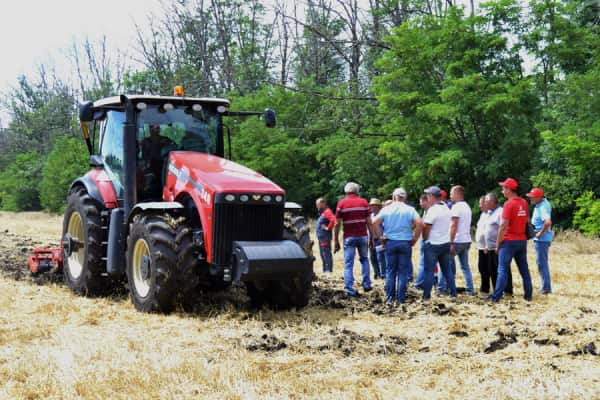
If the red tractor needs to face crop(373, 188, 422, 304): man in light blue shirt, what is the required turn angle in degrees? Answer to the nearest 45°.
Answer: approximately 45° to its left

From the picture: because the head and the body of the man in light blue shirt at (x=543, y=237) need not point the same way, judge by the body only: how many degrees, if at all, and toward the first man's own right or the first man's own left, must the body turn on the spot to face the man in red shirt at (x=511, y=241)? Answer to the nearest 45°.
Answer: approximately 45° to the first man's own left

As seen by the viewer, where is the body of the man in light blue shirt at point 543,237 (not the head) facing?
to the viewer's left

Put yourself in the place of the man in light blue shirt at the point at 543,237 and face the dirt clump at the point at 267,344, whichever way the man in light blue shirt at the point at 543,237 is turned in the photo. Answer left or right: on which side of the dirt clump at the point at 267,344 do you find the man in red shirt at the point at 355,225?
right

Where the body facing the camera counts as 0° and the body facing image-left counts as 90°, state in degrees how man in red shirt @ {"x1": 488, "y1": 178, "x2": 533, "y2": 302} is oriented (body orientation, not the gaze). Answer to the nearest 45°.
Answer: approximately 135°

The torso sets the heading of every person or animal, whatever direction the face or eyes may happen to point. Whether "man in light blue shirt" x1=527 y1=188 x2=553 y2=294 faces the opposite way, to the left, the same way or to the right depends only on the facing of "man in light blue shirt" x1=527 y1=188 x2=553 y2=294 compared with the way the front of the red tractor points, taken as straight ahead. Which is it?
the opposite way

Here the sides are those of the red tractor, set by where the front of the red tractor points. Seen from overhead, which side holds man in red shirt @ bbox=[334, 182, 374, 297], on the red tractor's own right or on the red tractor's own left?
on the red tractor's own left

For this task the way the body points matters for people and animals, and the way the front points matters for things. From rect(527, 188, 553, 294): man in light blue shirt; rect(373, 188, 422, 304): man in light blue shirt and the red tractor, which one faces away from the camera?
rect(373, 188, 422, 304): man in light blue shirt

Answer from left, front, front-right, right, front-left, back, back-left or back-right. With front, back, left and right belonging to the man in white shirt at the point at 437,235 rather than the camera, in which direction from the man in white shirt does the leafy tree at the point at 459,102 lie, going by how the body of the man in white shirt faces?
front-right

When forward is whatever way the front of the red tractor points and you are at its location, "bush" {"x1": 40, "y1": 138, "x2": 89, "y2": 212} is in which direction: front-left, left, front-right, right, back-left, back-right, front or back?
back-left

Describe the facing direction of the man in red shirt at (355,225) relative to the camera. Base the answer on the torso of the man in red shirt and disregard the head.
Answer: away from the camera

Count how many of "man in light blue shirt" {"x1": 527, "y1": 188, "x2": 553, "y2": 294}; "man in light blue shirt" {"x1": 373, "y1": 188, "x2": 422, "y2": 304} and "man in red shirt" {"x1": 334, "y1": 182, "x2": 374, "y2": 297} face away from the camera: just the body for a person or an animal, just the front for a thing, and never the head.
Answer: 2

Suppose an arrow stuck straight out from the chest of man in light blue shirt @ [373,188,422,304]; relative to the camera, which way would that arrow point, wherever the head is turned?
away from the camera

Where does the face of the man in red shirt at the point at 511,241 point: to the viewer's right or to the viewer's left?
to the viewer's left

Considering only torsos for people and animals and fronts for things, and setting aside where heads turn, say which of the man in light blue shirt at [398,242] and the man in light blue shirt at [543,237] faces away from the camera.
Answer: the man in light blue shirt at [398,242]

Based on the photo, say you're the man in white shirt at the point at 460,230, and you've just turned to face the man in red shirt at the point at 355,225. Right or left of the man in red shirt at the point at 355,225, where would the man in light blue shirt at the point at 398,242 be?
left

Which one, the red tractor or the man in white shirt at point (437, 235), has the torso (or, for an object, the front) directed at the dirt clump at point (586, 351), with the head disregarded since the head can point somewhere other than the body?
the red tractor
